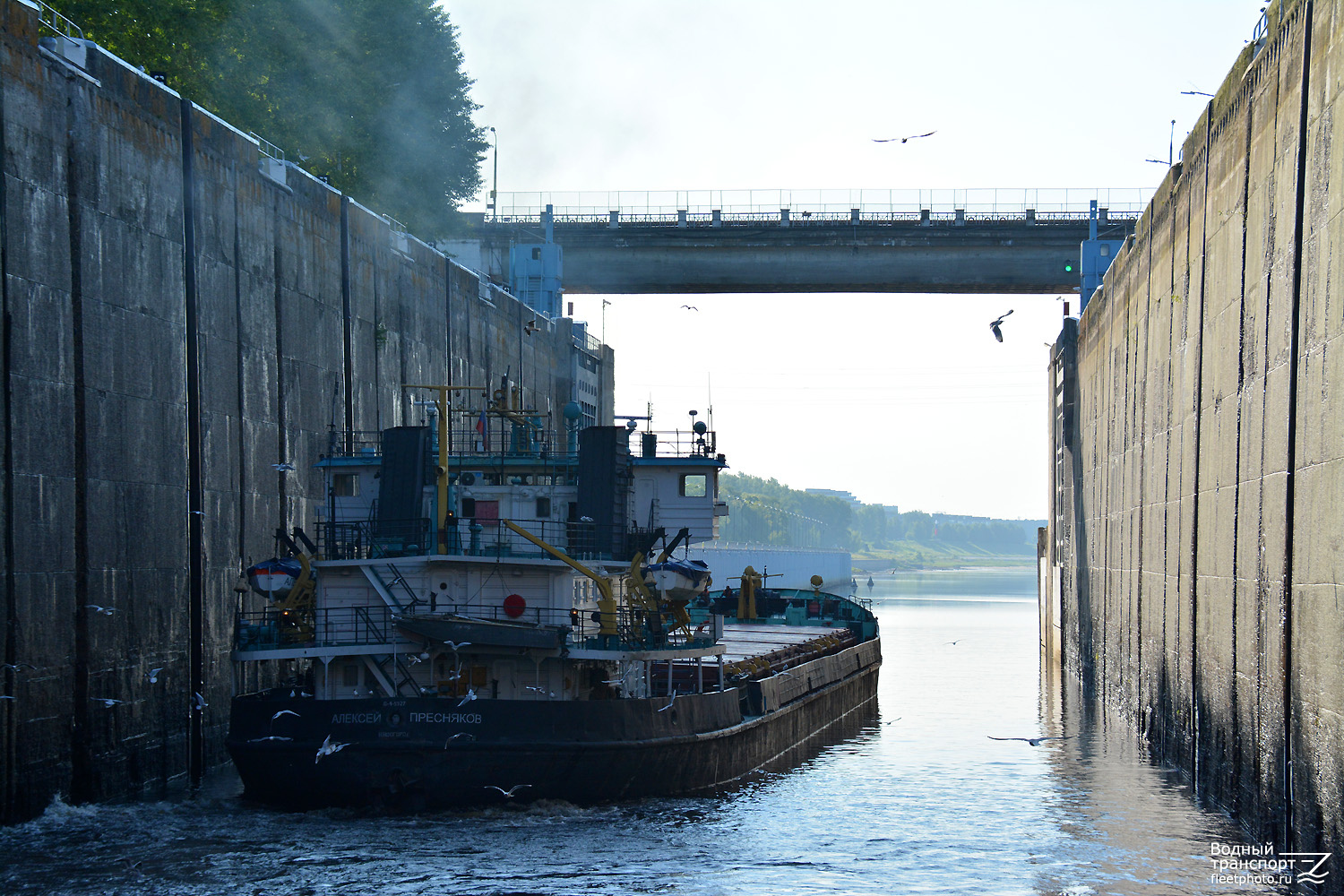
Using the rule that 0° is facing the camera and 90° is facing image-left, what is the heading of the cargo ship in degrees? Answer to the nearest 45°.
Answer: approximately 225°
